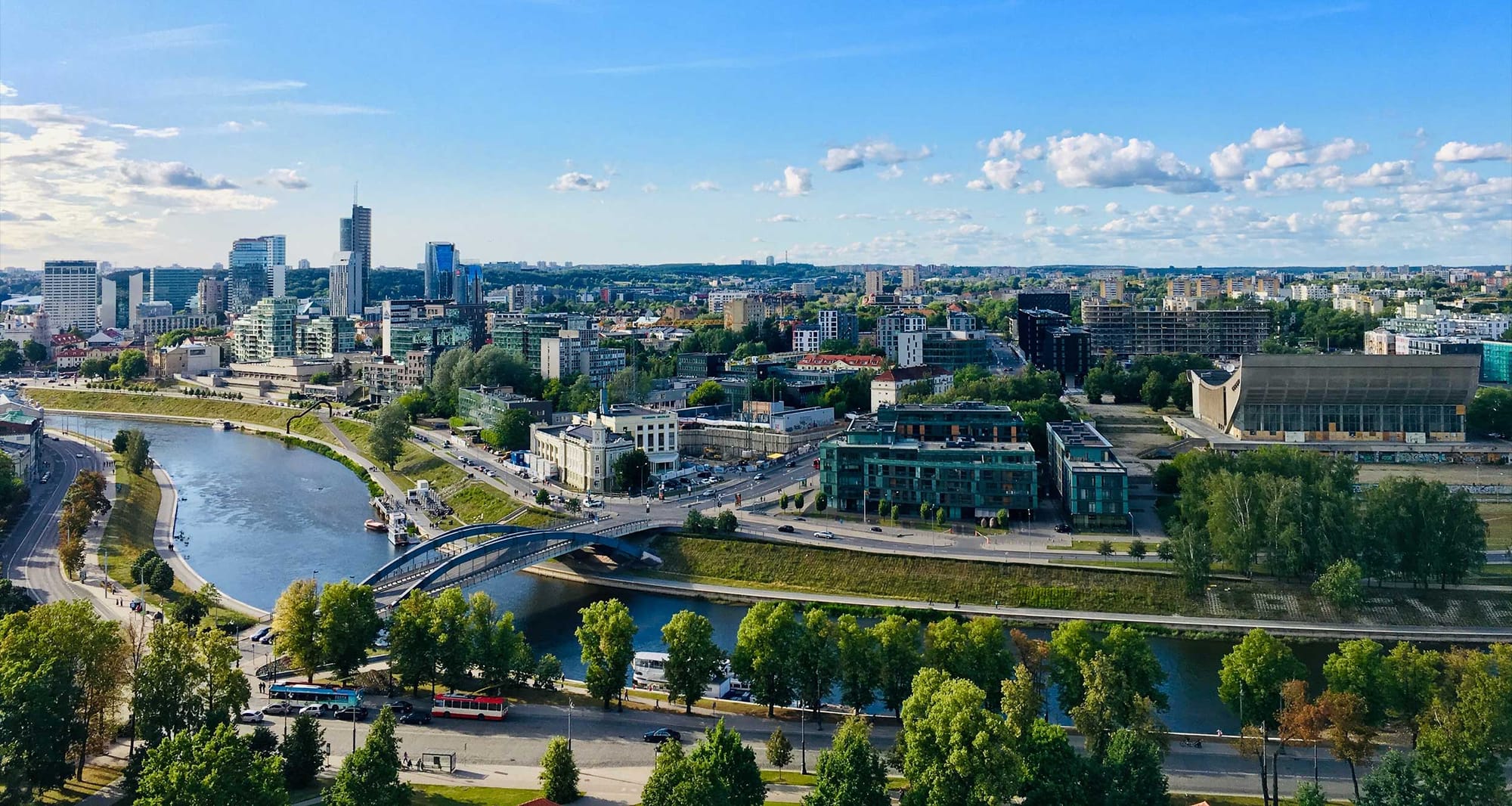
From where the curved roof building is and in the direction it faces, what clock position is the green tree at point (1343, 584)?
The green tree is roughly at 12 o'clock from the curved roof building.

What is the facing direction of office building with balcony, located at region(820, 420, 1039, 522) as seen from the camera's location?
facing the viewer

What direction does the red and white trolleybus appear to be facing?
to the viewer's left

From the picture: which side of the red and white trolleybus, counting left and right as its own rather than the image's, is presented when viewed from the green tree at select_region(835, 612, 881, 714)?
back

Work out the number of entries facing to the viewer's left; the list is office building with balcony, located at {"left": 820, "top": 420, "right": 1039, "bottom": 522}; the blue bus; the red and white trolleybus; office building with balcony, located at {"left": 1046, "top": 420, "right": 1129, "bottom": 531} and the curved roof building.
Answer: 2

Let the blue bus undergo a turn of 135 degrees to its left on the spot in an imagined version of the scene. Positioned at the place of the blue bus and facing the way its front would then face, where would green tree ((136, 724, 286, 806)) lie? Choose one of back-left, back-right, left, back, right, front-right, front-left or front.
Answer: front-right

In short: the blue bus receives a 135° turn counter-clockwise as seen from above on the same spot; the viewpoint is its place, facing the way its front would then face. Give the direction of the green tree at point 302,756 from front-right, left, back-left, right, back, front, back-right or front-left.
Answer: front-right

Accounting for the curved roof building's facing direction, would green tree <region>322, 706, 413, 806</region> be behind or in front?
in front

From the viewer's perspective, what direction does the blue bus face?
to the viewer's left

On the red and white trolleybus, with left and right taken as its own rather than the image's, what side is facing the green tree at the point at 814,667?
back

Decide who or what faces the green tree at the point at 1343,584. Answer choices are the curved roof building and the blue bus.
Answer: the curved roof building

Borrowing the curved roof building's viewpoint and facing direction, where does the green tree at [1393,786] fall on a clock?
The green tree is roughly at 12 o'clock from the curved roof building.

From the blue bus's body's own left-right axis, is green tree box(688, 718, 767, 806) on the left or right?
on its left

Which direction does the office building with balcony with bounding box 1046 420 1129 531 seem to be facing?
toward the camera

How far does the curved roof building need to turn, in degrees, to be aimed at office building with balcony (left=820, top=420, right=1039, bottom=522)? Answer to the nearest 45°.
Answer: approximately 45° to its right

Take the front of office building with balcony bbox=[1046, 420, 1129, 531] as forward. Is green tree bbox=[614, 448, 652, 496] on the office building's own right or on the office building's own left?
on the office building's own right
